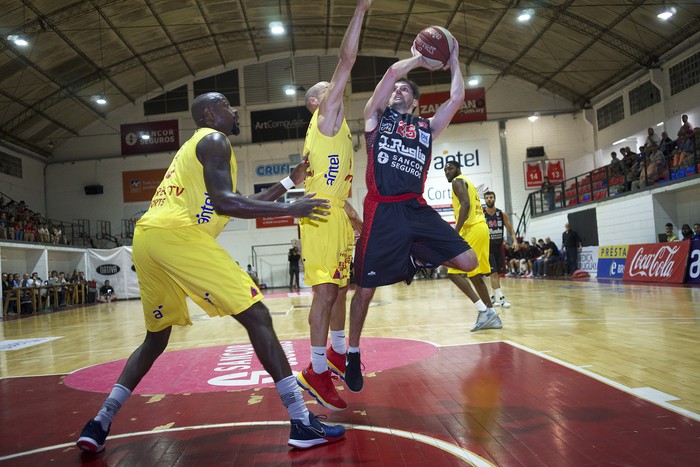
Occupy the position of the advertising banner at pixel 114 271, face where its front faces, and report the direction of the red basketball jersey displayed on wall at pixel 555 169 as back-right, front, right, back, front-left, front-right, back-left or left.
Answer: left

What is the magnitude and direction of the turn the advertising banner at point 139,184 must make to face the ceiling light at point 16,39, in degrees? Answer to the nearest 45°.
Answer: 0° — it already faces it

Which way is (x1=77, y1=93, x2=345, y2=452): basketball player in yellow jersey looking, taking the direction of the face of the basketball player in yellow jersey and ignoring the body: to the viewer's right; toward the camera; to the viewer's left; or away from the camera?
to the viewer's right

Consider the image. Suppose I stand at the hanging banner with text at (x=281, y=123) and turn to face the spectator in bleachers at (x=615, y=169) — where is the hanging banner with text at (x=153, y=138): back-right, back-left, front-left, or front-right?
back-right

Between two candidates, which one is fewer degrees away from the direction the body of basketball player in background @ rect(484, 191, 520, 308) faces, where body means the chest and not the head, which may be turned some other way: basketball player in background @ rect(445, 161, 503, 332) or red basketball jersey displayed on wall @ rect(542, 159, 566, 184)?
the basketball player in background

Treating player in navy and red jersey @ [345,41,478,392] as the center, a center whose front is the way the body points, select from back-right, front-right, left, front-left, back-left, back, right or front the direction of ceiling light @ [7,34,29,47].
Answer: back

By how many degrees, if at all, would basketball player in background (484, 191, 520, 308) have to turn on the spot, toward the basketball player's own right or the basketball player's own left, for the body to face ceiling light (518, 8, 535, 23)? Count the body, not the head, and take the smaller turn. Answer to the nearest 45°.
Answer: approximately 180°

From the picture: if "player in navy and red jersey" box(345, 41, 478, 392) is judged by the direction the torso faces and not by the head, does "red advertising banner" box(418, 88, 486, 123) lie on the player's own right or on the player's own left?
on the player's own left
